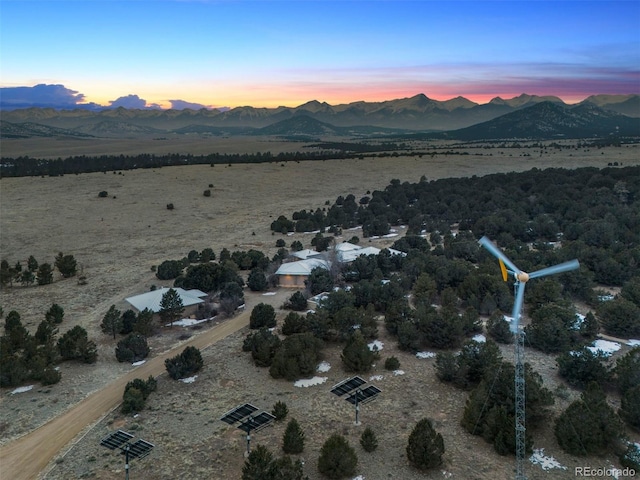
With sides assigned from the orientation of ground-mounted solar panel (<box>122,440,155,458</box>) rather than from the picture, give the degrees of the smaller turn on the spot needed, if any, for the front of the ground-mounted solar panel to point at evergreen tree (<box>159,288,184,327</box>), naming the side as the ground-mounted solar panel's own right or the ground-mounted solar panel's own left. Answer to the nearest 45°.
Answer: approximately 135° to the ground-mounted solar panel's own right

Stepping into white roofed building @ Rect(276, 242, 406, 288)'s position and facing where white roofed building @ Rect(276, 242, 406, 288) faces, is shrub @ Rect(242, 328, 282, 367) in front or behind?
in front

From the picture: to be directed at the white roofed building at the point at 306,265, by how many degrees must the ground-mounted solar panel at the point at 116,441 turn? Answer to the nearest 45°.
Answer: approximately 180°

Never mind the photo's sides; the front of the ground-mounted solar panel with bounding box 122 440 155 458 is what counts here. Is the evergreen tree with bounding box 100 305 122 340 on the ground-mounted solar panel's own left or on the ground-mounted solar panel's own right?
on the ground-mounted solar panel's own right

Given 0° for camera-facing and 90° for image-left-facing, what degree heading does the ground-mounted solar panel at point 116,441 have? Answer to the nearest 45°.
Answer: approximately 45°

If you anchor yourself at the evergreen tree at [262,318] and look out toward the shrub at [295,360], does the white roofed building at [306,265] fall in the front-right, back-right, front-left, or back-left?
back-left

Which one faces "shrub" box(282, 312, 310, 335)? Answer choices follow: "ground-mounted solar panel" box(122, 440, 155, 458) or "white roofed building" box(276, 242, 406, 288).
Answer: the white roofed building

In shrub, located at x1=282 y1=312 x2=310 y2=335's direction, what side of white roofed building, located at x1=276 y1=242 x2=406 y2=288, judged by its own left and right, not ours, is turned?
front

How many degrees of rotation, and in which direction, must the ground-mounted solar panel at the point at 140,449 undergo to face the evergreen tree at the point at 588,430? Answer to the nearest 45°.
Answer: approximately 135° to its left
